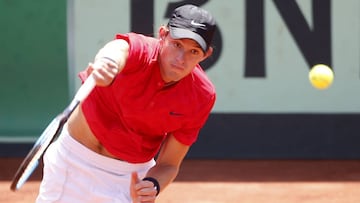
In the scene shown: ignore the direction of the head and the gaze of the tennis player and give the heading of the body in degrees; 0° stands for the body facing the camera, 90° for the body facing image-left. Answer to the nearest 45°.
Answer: approximately 0°
